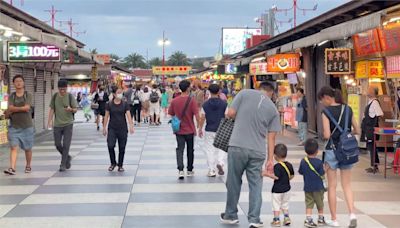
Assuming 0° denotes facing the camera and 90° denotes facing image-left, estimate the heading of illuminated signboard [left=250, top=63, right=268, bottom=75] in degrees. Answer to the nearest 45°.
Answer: approximately 0°

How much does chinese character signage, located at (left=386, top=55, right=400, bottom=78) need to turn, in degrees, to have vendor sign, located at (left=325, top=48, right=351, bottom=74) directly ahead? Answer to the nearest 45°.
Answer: approximately 135° to its right

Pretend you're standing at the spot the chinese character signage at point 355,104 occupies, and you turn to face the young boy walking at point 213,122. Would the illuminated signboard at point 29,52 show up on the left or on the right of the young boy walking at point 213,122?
right

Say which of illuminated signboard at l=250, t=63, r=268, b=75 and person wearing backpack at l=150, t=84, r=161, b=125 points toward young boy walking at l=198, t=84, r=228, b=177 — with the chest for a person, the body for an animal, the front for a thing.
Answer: the illuminated signboard

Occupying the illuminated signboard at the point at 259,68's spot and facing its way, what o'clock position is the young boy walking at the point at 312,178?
The young boy walking is roughly at 12 o'clock from the illuminated signboard.

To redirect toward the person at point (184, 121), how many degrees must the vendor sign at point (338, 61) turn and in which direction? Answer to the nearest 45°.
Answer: approximately 45° to its right

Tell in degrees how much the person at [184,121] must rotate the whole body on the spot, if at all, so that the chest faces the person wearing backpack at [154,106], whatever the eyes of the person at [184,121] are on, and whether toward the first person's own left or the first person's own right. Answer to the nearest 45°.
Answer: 0° — they already face them

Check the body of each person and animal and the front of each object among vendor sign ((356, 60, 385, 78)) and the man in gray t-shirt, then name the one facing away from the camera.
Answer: the man in gray t-shirt
